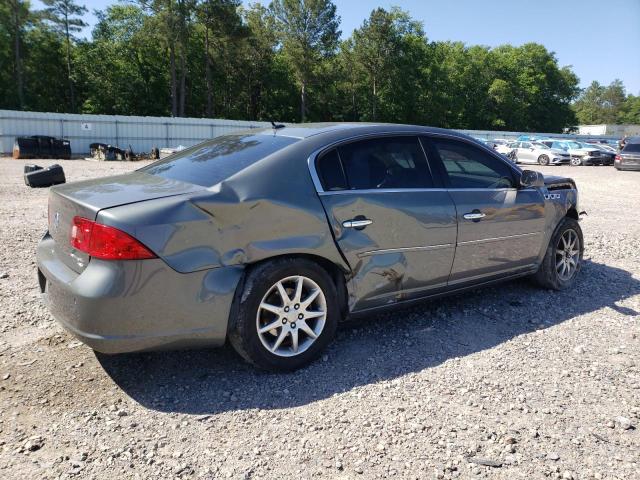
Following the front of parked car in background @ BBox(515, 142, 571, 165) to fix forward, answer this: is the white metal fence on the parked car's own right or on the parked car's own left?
on the parked car's own right

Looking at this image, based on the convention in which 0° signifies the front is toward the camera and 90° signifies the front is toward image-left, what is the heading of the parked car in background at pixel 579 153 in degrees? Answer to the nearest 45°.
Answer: approximately 315°

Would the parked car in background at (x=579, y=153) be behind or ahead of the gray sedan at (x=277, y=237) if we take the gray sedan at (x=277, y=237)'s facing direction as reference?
ahead

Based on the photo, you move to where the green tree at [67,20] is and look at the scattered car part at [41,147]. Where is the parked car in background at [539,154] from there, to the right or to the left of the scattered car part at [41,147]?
left

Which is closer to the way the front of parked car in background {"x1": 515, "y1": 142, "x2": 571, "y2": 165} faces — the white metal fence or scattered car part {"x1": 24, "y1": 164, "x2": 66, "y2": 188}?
the scattered car part

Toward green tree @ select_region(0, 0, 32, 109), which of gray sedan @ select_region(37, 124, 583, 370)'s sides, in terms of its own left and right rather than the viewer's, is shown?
left

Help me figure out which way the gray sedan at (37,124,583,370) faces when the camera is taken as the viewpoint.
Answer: facing away from the viewer and to the right of the viewer

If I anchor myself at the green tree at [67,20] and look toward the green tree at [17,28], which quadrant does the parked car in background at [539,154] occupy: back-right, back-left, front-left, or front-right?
back-left

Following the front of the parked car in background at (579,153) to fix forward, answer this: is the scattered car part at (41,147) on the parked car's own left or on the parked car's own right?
on the parked car's own right

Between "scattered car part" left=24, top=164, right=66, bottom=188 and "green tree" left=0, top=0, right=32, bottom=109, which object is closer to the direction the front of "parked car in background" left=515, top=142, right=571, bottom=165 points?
the scattered car part

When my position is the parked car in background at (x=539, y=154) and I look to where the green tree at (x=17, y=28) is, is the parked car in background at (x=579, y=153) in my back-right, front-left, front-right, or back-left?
back-right

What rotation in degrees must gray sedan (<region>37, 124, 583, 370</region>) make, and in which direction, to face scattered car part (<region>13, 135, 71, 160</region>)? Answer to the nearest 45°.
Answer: approximately 90° to its left

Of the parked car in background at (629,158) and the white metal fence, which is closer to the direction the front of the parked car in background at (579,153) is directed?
the parked car in background

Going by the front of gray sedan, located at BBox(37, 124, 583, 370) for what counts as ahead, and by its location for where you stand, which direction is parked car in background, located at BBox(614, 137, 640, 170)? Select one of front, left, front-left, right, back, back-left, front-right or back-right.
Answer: front

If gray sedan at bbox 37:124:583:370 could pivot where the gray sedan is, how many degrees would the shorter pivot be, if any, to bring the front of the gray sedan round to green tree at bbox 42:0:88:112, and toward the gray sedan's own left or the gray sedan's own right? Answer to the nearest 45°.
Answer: approximately 90° to the gray sedan's own left
